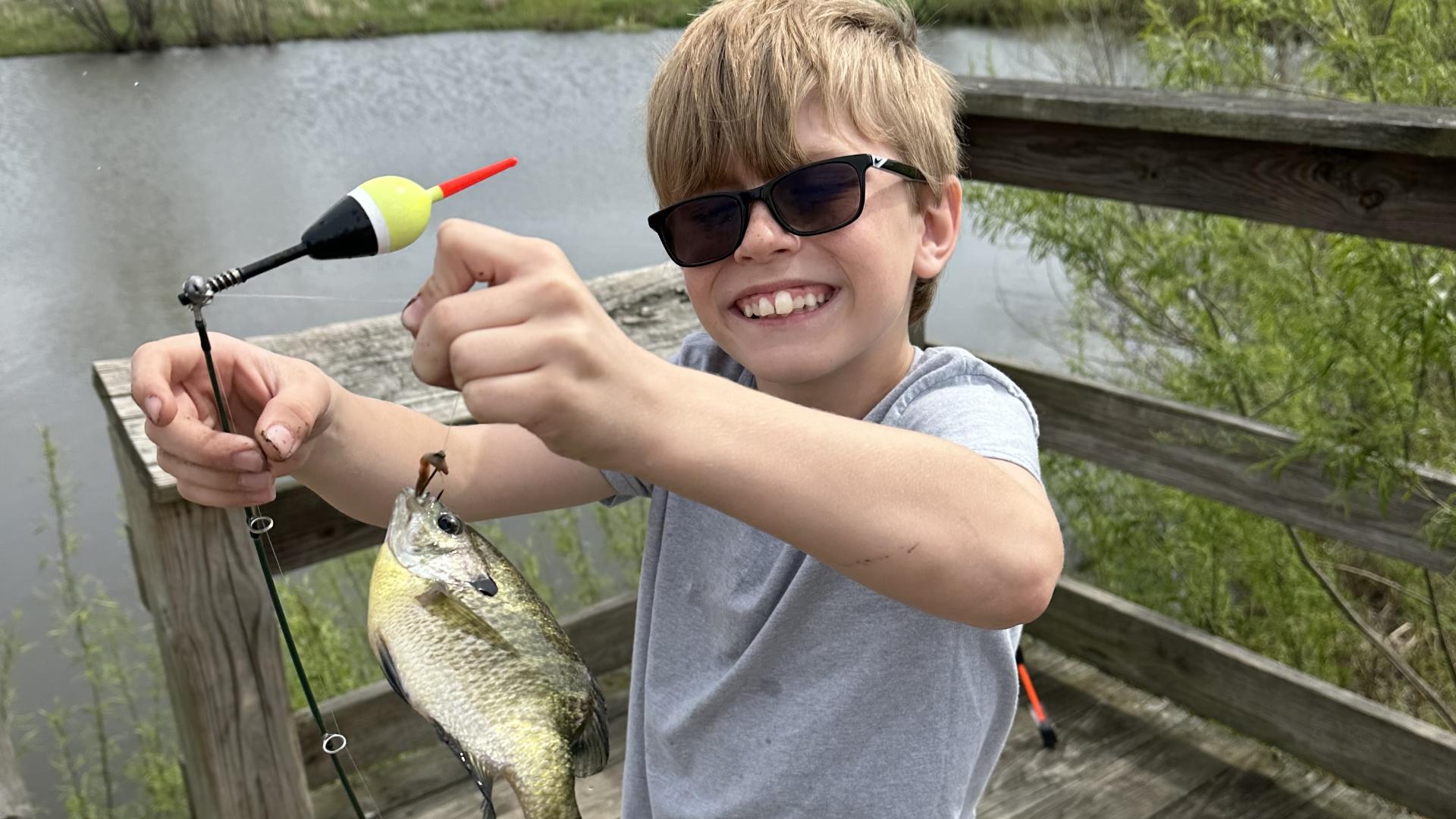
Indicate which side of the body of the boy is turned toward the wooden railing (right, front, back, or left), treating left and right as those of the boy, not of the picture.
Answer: back

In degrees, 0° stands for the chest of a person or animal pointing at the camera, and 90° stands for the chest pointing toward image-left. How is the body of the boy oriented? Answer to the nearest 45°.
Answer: approximately 45°
